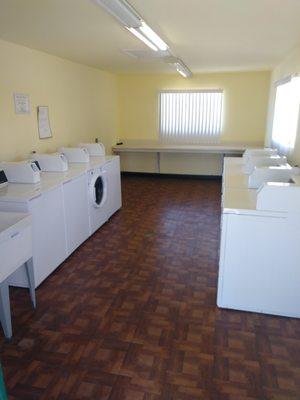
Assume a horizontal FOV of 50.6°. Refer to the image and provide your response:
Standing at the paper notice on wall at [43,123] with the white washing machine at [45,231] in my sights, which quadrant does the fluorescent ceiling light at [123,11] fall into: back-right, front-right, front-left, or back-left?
front-left

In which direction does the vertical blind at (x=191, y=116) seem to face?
toward the camera

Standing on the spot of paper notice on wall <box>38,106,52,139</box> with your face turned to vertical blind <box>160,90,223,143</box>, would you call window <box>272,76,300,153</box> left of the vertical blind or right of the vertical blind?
right

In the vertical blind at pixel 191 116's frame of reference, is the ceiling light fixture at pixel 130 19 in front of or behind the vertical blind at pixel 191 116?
in front

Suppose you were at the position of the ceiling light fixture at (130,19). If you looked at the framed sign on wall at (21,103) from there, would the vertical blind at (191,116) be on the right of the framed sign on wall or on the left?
right

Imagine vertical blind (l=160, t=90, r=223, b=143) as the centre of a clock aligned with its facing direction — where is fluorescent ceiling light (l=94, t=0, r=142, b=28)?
The fluorescent ceiling light is roughly at 12 o'clock from the vertical blind.

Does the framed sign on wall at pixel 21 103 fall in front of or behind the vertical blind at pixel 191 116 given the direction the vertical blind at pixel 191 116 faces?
in front

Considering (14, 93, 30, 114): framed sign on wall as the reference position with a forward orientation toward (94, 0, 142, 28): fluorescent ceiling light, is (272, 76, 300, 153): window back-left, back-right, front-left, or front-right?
front-left
